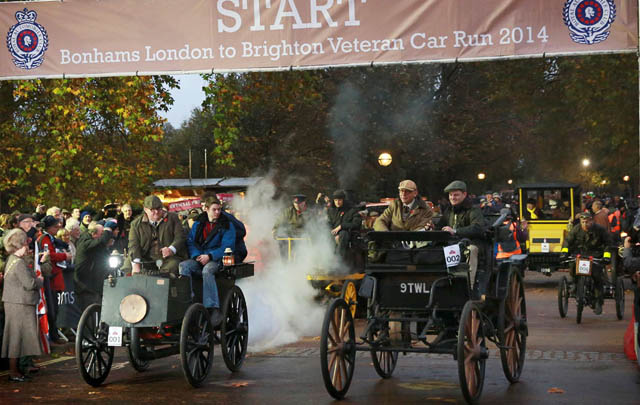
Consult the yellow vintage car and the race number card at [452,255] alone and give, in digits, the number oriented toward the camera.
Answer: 2

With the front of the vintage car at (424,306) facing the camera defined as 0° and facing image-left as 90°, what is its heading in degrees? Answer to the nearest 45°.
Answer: approximately 45°

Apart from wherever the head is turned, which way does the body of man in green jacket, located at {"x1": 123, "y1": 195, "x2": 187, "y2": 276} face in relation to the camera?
toward the camera

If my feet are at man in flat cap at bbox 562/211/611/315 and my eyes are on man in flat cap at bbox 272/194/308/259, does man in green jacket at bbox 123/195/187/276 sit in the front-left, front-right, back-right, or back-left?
front-left

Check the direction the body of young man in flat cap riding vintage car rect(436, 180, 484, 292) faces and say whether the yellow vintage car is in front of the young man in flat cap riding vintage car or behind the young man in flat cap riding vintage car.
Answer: behind

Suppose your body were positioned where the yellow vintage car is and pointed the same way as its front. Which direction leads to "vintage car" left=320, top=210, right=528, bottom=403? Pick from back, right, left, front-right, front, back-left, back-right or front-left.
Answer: front

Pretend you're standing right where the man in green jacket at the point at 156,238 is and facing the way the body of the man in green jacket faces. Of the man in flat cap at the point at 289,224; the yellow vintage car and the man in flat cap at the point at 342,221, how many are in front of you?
0

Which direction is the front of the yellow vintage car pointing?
toward the camera

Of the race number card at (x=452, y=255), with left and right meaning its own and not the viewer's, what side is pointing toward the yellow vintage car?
back

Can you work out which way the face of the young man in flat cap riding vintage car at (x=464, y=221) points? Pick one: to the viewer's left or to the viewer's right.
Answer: to the viewer's left

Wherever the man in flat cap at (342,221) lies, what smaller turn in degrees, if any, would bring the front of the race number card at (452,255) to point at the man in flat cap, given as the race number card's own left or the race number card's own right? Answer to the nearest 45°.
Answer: approximately 180°

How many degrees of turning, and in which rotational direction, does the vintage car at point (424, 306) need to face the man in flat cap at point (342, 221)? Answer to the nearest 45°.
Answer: approximately 135° to its right

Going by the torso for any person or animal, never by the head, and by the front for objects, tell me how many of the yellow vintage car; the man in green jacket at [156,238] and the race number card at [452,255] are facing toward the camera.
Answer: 3
